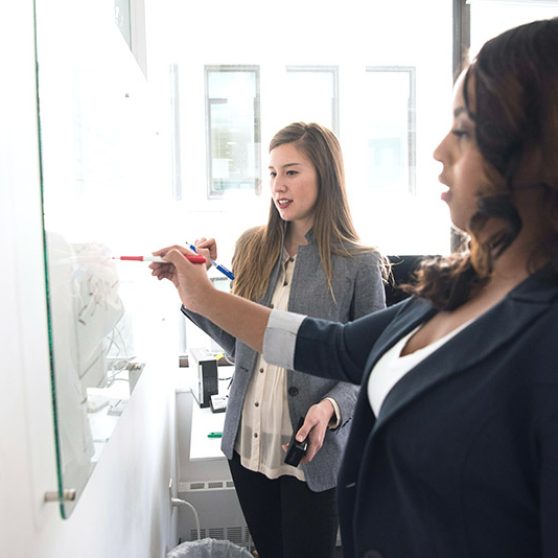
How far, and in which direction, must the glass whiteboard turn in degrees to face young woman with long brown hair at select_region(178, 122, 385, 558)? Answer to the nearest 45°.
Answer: approximately 45° to its left

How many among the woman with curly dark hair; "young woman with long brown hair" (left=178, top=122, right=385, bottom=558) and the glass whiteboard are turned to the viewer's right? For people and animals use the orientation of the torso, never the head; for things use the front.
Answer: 1

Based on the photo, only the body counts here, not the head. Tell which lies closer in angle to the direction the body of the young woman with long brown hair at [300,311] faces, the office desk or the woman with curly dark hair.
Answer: the woman with curly dark hair

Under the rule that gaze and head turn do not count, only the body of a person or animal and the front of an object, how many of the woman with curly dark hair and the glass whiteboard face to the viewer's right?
1

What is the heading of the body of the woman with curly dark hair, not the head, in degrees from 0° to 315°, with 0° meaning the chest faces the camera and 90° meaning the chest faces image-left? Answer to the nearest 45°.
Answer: approximately 45°

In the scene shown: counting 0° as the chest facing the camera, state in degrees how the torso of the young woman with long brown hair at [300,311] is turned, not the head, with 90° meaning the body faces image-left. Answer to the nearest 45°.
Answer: approximately 45°

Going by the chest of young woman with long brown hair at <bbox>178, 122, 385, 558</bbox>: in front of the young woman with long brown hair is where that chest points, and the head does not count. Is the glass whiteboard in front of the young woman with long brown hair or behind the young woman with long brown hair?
in front

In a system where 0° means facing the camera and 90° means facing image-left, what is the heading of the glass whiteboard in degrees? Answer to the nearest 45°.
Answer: approximately 270°

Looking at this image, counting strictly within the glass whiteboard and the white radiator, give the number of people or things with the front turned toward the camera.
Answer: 1

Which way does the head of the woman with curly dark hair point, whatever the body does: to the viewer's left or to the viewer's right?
to the viewer's left

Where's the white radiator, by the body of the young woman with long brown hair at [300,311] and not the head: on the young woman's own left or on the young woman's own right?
on the young woman's own right
